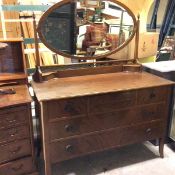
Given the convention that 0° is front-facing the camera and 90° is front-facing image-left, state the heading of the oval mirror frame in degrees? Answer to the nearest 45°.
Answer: approximately 0°

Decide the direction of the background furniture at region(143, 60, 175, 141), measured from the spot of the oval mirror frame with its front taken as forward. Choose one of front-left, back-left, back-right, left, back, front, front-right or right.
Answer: left

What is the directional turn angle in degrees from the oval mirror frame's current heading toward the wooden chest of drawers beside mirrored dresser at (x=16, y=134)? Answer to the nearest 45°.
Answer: approximately 45° to its right
